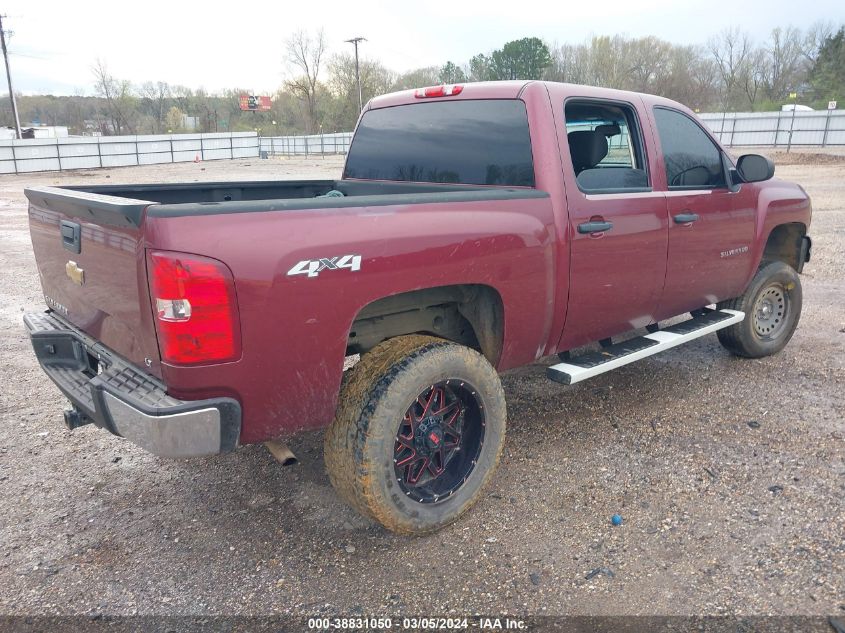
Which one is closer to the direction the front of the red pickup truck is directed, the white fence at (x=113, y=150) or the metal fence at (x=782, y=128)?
the metal fence

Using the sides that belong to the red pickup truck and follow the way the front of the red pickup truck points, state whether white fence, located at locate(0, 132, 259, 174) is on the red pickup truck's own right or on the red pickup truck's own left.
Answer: on the red pickup truck's own left

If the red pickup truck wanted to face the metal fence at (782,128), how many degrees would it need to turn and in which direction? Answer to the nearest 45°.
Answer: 0° — it already faces it

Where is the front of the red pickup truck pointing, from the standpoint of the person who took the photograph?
facing away from the viewer and to the right of the viewer
